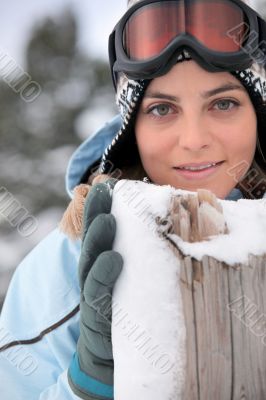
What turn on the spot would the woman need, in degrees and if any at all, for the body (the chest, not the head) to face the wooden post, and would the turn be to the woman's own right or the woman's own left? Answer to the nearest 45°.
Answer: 0° — they already face it

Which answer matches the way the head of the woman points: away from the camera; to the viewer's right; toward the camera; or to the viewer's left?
toward the camera

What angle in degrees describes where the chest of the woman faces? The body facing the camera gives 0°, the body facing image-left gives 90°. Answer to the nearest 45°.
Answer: approximately 0°
